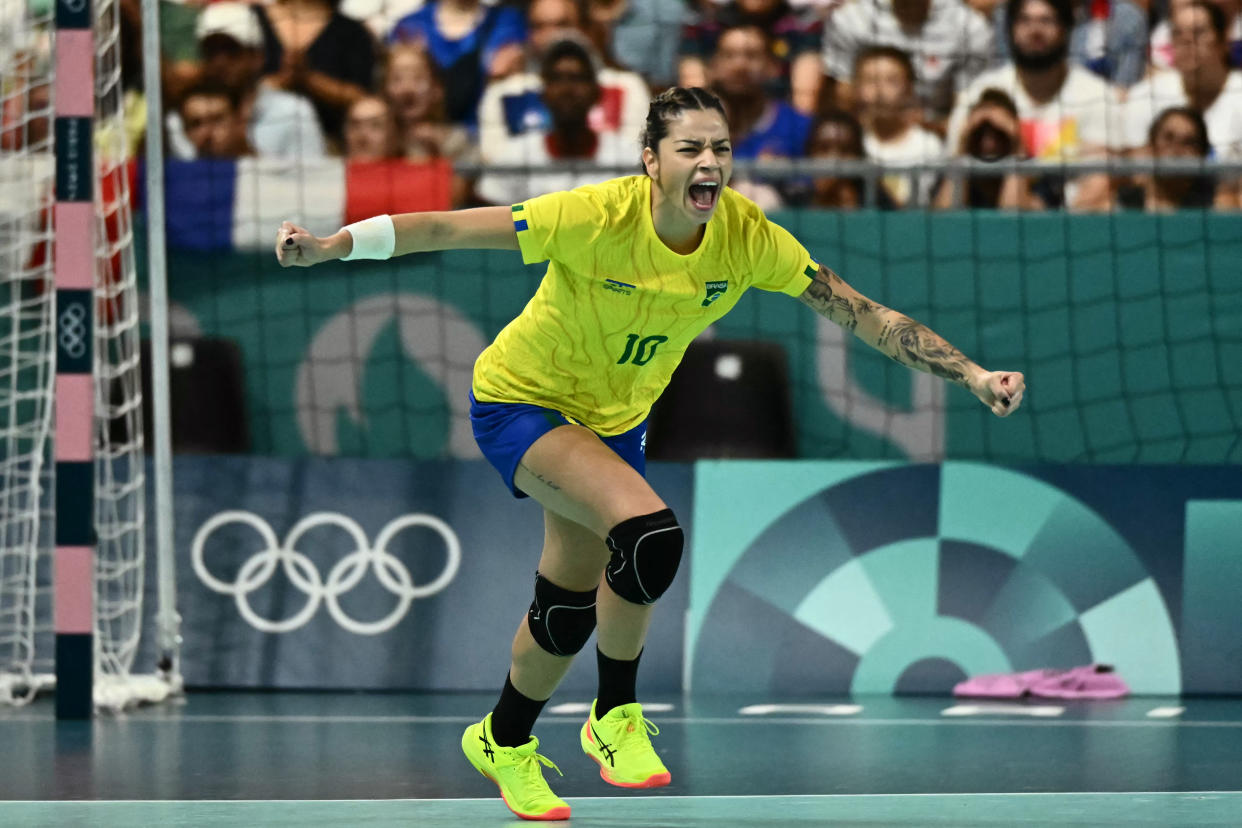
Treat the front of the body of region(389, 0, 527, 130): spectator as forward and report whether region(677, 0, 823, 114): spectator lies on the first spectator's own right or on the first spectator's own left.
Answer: on the first spectator's own left

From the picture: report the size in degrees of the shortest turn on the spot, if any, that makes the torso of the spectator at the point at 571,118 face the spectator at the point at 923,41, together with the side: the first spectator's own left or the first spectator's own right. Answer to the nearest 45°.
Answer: approximately 90° to the first spectator's own left

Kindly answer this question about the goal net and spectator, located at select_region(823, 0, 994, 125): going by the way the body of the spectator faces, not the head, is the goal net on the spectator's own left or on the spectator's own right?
on the spectator's own right

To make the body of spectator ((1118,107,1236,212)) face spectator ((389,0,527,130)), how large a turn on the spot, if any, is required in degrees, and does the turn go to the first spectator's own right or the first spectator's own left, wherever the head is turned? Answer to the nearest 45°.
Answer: approximately 90° to the first spectator's own right

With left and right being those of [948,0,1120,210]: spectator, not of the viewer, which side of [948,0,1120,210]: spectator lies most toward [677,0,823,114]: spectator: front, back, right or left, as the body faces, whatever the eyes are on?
right

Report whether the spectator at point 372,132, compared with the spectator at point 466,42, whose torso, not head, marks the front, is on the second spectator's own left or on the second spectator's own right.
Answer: on the second spectator's own right

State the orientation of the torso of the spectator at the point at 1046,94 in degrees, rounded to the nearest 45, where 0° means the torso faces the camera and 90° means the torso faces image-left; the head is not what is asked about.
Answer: approximately 0°

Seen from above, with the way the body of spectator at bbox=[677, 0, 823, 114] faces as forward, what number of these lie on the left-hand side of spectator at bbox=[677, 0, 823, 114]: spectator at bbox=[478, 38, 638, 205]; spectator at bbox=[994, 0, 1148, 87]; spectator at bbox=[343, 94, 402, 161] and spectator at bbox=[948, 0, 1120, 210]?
2

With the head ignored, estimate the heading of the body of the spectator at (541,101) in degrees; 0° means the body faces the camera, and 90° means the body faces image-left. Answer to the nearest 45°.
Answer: approximately 0°
